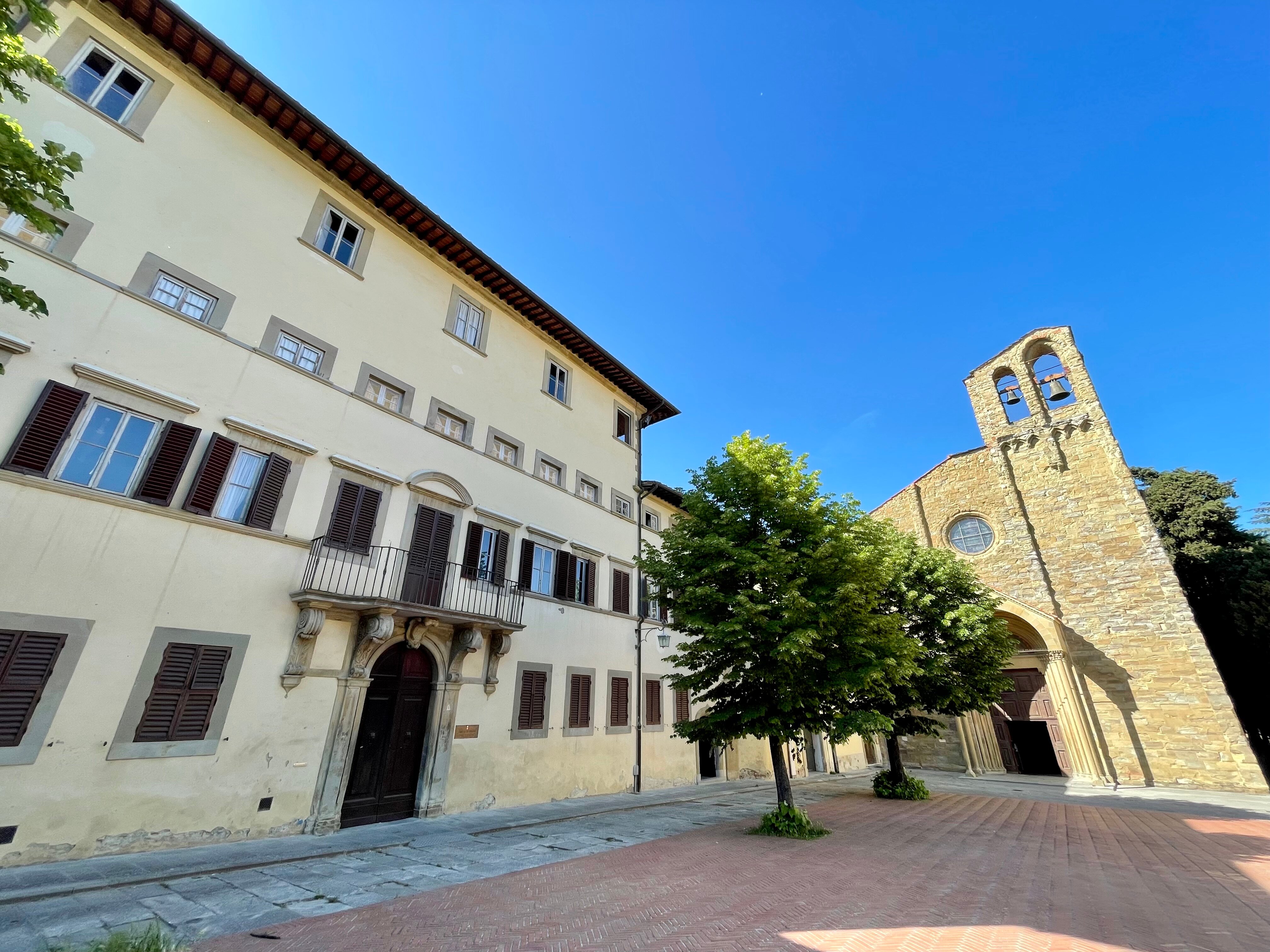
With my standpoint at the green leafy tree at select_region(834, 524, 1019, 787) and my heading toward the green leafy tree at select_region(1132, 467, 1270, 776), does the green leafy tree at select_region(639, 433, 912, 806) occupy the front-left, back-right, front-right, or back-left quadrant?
back-right

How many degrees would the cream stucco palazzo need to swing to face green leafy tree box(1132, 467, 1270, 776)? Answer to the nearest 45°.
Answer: approximately 45° to its left

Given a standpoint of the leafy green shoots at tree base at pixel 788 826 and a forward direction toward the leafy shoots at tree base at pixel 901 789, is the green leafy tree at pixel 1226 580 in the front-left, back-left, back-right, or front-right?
front-right

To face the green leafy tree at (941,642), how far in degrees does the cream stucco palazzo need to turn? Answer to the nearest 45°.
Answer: approximately 45° to its left

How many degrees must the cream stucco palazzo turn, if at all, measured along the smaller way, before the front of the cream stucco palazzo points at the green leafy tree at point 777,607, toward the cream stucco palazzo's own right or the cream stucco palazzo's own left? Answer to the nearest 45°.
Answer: approximately 45° to the cream stucco palazzo's own left

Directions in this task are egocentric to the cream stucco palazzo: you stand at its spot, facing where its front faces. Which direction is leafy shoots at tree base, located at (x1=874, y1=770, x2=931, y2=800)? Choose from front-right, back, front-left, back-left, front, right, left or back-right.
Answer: front-left

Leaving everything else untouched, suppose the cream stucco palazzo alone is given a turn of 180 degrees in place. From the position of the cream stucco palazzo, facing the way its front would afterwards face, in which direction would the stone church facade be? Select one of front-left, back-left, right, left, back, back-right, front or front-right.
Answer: back-right

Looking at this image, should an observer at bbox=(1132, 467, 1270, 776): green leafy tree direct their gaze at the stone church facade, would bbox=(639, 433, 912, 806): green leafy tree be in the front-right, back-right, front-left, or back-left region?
front-left
